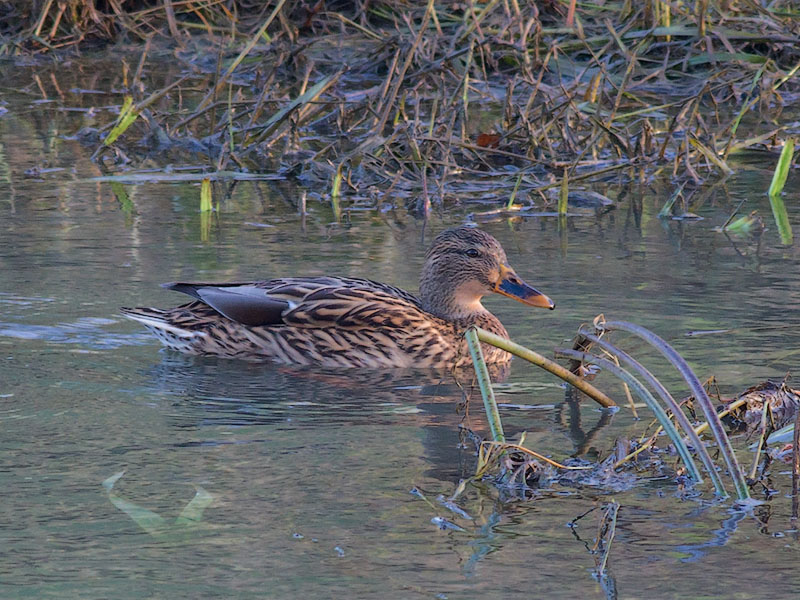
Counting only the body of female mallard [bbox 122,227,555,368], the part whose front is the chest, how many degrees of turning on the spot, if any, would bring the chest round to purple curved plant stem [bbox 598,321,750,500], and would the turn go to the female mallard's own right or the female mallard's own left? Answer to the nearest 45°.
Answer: approximately 45° to the female mallard's own right

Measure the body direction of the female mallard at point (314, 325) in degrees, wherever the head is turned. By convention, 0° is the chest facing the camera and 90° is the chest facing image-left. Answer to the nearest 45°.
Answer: approximately 270°

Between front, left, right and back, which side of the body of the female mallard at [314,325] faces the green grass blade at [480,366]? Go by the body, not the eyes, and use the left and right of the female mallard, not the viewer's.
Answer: right

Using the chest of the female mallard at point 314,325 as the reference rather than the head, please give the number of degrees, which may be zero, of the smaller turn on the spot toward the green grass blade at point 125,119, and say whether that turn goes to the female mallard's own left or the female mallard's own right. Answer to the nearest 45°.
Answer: approximately 90° to the female mallard's own left

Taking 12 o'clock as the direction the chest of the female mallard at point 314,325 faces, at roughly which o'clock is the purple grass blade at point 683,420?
The purple grass blade is roughly at 2 o'clock from the female mallard.

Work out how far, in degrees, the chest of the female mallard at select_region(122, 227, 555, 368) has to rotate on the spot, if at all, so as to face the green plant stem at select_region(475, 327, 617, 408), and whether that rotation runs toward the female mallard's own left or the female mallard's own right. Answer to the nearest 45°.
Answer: approximately 90° to the female mallard's own right
